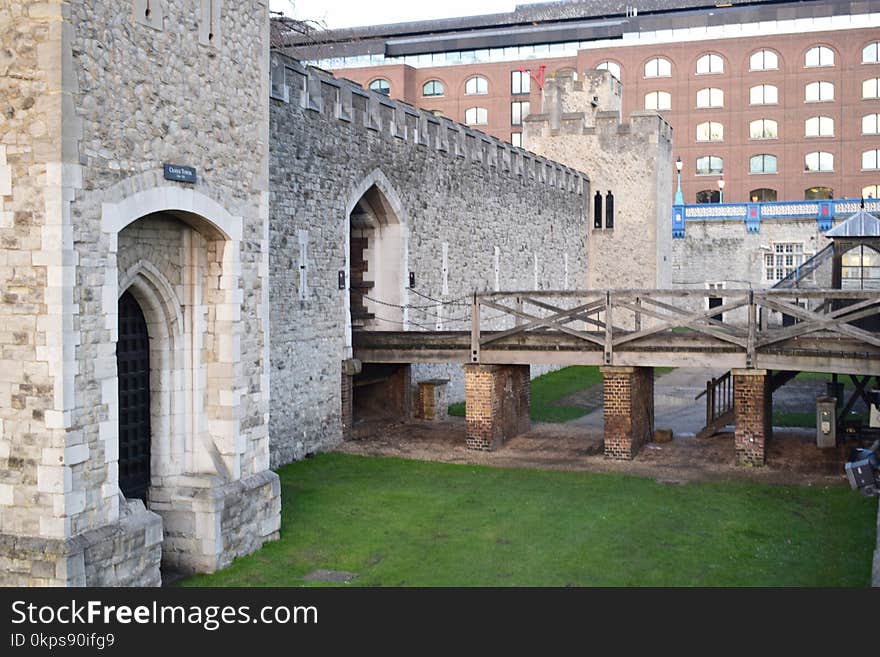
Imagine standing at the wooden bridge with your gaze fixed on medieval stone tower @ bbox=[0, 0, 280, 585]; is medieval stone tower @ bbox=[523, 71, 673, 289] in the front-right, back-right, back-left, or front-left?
back-right

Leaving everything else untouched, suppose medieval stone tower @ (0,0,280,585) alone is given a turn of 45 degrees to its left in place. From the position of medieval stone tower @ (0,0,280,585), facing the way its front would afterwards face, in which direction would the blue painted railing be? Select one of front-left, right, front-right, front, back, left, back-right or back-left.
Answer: front-left

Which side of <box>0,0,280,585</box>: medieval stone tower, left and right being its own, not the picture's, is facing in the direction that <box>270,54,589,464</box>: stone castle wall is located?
left

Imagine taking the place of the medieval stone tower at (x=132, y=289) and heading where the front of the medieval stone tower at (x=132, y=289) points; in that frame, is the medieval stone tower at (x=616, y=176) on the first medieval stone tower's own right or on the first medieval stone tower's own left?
on the first medieval stone tower's own left

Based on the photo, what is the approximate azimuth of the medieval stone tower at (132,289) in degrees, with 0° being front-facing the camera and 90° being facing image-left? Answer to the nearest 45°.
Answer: approximately 315°
